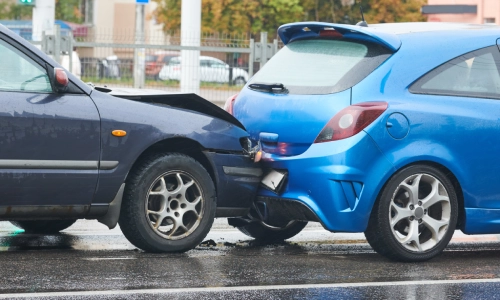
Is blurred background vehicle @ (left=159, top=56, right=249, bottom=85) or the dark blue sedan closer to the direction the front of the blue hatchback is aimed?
the blurred background vehicle

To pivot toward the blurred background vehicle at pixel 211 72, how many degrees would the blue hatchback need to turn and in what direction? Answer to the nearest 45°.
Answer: approximately 45° to its left

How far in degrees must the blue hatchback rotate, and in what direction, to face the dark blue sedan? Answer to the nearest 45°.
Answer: approximately 135° to its left

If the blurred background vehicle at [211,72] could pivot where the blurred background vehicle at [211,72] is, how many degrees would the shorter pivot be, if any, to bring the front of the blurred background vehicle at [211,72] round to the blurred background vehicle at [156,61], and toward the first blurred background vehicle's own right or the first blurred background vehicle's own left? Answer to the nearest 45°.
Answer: approximately 135° to the first blurred background vehicle's own left

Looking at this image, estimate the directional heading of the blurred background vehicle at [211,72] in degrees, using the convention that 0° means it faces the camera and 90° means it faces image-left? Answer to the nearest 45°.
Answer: approximately 270°

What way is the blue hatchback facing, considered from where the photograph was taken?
facing away from the viewer and to the right of the viewer

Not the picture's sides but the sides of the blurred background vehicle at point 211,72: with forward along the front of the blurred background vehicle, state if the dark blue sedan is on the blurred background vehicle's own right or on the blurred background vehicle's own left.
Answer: on the blurred background vehicle's own right
